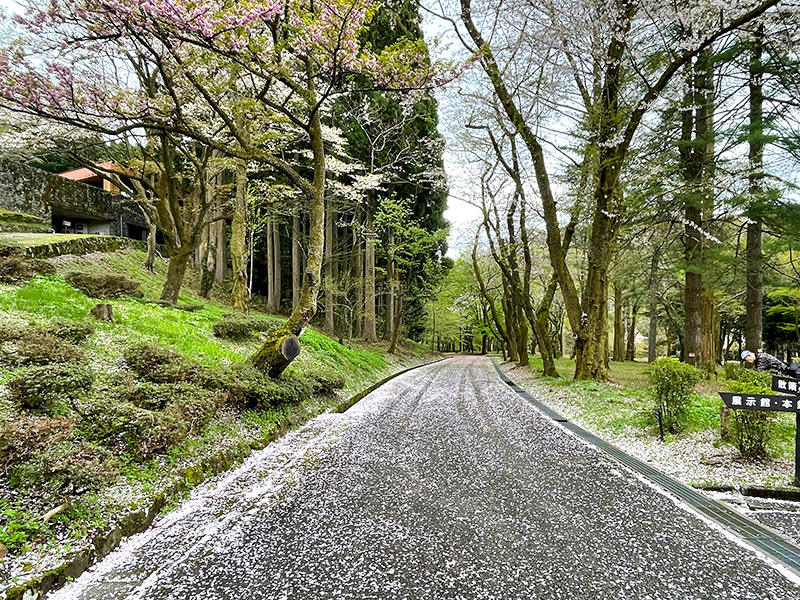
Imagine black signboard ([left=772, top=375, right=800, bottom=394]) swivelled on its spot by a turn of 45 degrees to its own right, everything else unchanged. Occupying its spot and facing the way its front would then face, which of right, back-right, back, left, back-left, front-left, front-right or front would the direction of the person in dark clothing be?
back-right

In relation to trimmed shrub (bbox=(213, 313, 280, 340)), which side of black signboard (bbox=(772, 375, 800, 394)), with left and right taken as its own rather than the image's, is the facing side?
right

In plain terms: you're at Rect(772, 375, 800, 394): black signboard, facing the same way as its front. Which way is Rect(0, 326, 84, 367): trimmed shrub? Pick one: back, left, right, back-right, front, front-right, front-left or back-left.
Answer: front-right

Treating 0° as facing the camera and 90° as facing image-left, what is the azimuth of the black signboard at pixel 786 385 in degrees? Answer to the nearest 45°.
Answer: approximately 0°

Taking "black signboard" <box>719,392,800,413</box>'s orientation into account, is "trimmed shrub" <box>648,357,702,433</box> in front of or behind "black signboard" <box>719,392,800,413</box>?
behind
